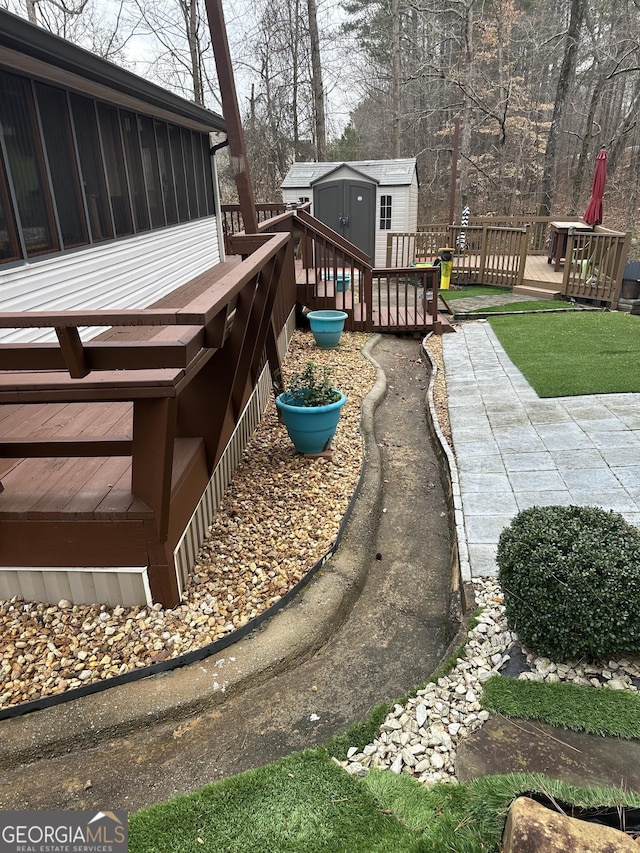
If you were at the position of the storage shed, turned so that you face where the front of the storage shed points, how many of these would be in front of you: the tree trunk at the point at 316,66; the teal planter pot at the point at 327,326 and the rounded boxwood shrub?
2

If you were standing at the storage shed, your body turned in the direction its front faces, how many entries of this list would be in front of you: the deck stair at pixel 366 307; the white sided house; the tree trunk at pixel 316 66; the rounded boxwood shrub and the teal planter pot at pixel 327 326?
4

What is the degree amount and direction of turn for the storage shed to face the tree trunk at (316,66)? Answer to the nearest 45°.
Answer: approximately 180°

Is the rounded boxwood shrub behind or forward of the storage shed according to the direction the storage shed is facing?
forward

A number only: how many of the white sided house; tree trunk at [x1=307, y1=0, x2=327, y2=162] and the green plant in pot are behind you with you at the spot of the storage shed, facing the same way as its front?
1

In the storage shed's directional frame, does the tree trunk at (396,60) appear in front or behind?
behind

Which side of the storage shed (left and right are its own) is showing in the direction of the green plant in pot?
front

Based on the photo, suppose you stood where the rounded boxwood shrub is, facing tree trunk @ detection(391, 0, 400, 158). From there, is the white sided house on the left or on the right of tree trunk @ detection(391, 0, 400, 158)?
left

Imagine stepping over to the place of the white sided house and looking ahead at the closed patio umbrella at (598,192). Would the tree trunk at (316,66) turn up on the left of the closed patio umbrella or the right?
left

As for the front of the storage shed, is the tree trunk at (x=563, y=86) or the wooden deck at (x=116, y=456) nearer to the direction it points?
the wooden deck

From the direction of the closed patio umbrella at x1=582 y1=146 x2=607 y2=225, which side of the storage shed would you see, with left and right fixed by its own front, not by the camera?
left

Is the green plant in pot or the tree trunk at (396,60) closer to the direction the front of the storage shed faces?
the green plant in pot

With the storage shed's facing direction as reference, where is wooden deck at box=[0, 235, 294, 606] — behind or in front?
in front

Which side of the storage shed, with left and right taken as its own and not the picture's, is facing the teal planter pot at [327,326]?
front

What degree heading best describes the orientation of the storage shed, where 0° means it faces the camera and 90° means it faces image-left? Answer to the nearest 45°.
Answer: approximately 0°

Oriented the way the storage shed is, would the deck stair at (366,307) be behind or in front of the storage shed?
in front

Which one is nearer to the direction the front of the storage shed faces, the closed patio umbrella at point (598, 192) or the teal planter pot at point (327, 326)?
the teal planter pot
